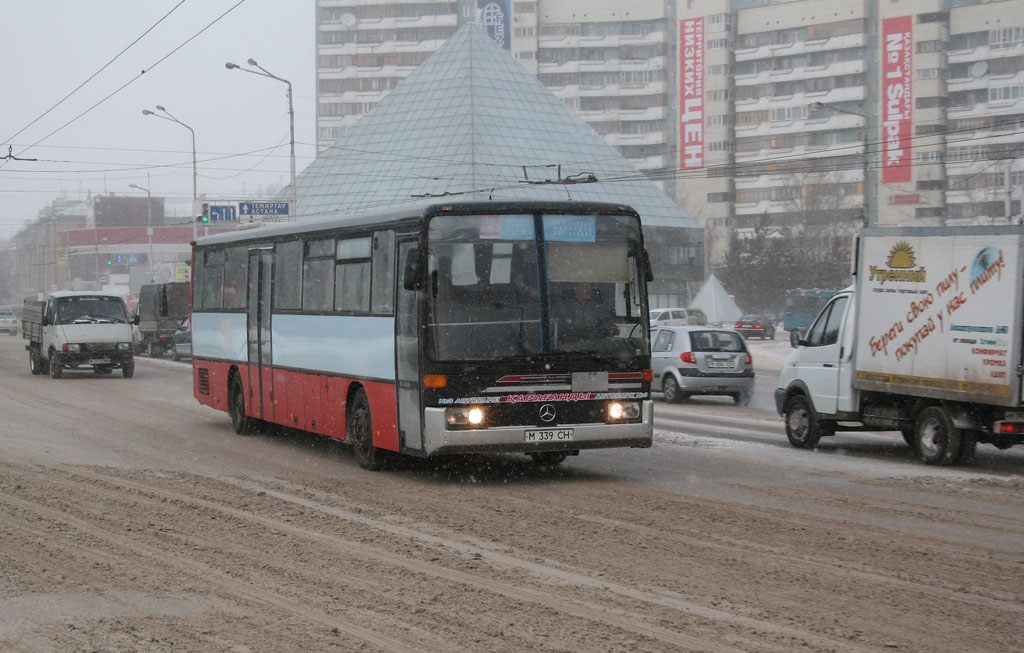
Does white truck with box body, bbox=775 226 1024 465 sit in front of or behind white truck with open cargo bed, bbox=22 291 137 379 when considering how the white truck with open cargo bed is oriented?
in front

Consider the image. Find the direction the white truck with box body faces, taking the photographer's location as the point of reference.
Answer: facing away from the viewer and to the left of the viewer

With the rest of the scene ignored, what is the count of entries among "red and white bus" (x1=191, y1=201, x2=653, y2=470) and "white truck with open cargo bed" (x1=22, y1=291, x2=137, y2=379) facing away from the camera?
0

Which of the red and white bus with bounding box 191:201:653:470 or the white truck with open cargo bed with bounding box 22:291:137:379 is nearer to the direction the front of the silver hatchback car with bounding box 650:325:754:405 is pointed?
the white truck with open cargo bed

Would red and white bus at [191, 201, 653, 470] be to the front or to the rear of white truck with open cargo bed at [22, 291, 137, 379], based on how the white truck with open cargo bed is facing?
to the front

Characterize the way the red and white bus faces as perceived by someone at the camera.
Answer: facing the viewer and to the right of the viewer

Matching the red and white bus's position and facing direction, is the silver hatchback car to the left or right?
on its left

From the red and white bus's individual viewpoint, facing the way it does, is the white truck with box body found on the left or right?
on its left

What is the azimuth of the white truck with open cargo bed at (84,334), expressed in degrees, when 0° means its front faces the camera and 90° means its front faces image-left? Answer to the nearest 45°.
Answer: approximately 315°

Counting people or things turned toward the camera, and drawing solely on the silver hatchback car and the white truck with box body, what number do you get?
0

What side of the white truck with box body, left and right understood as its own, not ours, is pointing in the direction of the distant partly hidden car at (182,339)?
front

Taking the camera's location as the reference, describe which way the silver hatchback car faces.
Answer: facing away from the viewer and to the left of the viewer
